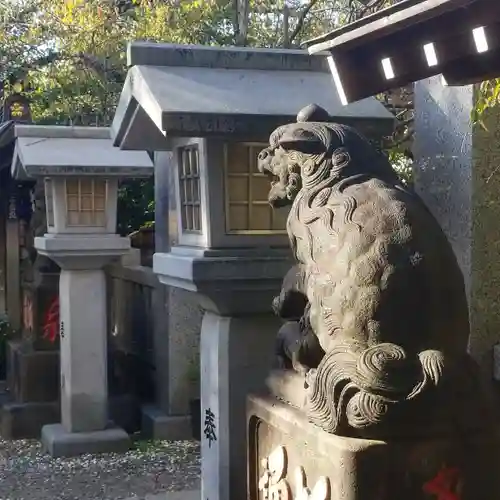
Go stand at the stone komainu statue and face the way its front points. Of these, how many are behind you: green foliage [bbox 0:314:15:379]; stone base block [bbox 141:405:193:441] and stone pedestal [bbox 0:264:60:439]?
0

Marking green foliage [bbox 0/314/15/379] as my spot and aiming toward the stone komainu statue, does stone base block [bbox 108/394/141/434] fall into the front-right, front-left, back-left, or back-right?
front-left

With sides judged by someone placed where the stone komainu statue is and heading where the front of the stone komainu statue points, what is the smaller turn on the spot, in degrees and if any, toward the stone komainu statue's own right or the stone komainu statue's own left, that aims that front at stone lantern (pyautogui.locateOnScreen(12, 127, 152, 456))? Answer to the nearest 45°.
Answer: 0° — it already faces it

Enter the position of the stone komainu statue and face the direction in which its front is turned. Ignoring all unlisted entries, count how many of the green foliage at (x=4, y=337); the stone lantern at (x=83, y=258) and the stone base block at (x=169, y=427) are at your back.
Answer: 0

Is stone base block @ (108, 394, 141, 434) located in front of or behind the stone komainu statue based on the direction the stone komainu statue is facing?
in front

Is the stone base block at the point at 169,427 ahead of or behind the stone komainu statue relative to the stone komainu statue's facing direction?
ahead

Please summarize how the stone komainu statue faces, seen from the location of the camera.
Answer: facing away from the viewer and to the left of the viewer

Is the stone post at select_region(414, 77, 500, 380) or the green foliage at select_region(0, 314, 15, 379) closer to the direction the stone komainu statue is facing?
the green foliage

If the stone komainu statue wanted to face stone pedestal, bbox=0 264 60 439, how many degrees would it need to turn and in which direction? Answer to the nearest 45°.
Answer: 0° — it already faces it

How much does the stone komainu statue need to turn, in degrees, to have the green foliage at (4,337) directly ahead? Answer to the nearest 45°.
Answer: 0° — it already faces it

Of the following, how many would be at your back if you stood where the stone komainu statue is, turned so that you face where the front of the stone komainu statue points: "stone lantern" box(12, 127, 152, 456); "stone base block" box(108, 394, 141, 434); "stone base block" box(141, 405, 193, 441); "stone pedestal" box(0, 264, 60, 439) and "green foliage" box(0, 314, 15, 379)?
0
